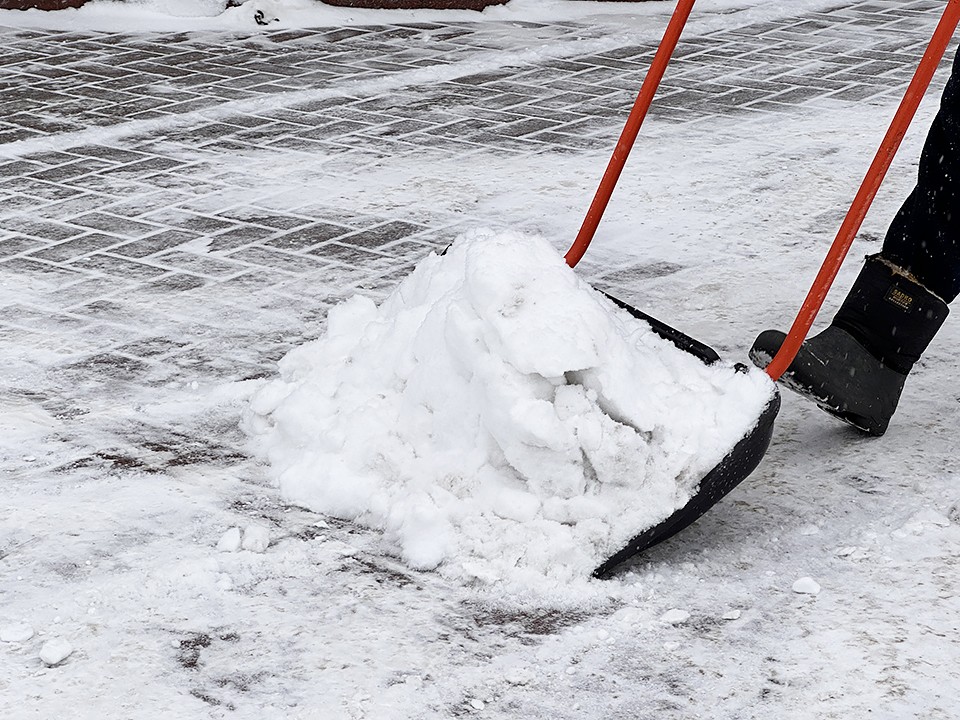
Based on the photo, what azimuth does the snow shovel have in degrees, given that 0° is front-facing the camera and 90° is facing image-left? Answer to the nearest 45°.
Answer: approximately 45°
